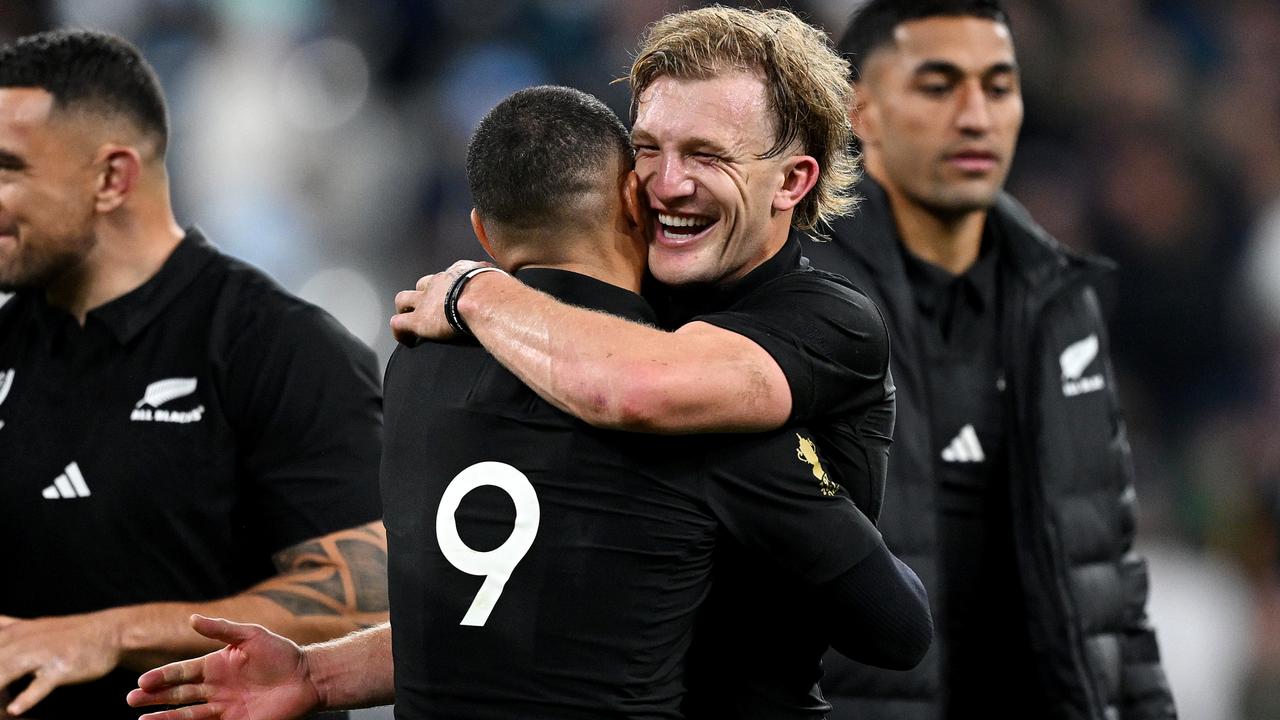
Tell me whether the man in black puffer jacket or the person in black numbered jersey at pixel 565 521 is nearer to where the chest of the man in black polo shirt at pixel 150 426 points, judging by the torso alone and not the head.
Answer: the person in black numbered jersey

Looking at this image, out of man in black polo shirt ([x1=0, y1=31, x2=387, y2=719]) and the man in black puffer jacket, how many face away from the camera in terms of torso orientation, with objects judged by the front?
0

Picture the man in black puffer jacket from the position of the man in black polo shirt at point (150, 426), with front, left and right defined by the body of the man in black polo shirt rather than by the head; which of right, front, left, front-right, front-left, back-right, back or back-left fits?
back-left

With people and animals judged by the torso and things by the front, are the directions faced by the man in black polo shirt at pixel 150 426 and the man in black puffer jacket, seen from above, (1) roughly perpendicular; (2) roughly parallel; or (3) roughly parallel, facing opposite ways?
roughly parallel

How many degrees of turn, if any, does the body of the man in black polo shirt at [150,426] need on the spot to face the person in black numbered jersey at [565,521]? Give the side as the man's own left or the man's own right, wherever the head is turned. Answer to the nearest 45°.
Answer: approximately 90° to the man's own left

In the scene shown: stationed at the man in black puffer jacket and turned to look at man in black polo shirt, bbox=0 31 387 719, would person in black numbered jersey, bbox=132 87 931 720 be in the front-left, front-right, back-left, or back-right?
front-left

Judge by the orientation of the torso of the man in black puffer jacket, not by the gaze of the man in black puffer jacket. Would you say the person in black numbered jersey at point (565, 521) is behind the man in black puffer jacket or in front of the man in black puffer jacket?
in front

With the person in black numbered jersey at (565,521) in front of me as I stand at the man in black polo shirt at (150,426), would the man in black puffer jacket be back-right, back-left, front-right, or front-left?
front-left

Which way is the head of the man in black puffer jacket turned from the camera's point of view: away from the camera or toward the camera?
toward the camera

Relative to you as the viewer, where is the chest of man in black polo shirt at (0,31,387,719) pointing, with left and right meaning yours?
facing the viewer and to the left of the viewer

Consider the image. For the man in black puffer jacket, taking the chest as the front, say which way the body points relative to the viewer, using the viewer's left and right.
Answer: facing the viewer

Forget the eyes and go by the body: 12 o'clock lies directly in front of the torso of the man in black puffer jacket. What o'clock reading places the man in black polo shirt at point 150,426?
The man in black polo shirt is roughly at 2 o'clock from the man in black puffer jacket.
